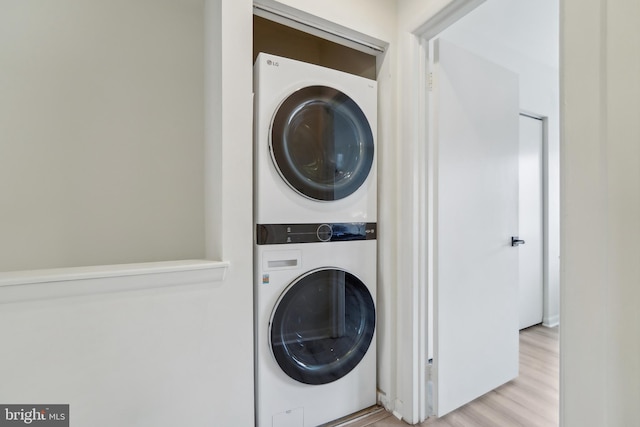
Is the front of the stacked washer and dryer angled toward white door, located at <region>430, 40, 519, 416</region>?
no

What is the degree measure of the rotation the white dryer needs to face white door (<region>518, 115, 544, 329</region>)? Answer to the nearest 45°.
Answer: approximately 90° to its left

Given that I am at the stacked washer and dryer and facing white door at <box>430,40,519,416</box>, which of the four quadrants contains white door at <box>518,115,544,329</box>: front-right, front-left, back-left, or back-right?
front-left

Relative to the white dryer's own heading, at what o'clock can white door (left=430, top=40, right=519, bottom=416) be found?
The white door is roughly at 10 o'clock from the white dryer.

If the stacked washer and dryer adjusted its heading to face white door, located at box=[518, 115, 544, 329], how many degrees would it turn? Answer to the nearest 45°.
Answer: approximately 90° to its left

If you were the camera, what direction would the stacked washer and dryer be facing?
facing the viewer and to the right of the viewer
